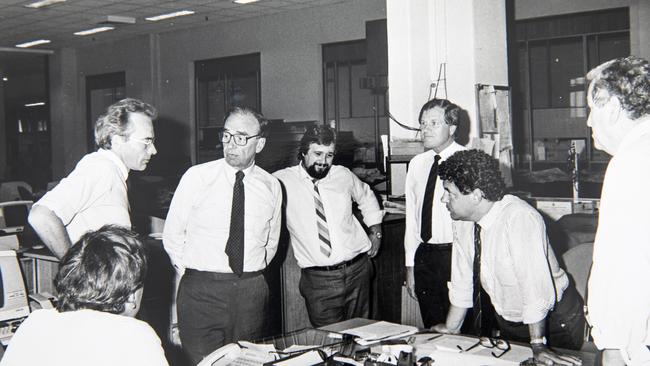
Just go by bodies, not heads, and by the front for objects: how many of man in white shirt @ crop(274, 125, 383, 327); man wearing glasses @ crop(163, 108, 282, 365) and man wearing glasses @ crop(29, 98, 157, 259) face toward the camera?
2

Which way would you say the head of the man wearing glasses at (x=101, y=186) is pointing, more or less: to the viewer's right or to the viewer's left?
to the viewer's right

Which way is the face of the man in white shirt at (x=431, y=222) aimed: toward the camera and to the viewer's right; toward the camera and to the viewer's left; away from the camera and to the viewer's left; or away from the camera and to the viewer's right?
toward the camera and to the viewer's left

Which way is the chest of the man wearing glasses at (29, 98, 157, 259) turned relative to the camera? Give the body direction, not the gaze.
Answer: to the viewer's right

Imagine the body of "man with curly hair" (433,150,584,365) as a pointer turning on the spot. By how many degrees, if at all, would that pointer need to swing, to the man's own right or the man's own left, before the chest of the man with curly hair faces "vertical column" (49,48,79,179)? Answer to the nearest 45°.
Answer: approximately 90° to the man's own right

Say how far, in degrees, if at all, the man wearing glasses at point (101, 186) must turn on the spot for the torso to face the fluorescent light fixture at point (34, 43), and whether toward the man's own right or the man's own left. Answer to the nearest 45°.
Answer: approximately 90° to the man's own left

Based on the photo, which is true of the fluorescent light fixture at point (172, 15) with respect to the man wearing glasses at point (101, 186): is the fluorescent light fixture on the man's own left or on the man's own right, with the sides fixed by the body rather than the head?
on the man's own left

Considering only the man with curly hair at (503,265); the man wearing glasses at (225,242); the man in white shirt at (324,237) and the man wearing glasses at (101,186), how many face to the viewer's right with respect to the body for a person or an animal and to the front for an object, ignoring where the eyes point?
1

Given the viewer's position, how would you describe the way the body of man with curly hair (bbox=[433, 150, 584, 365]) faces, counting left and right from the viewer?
facing the viewer and to the left of the viewer

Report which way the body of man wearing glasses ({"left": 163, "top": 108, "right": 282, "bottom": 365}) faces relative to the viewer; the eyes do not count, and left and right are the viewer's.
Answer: facing the viewer

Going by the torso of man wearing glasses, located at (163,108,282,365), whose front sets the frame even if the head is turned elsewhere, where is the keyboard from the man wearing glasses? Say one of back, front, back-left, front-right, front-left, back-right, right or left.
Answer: right

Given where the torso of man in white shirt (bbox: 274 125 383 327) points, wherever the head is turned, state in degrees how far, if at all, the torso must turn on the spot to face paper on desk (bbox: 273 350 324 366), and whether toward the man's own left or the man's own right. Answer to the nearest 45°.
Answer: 0° — they already face it
